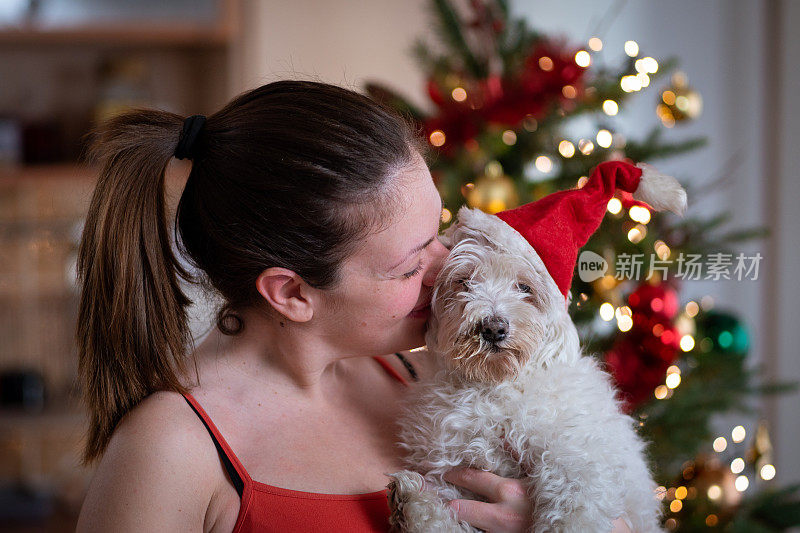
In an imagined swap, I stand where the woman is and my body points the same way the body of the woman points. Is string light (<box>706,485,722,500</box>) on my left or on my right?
on my left

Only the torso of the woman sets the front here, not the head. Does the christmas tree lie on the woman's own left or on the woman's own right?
on the woman's own left

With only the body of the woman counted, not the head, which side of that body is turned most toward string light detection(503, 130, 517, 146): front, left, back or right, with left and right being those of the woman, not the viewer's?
left

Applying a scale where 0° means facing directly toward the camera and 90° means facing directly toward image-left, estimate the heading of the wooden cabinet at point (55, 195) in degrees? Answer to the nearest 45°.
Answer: approximately 0°

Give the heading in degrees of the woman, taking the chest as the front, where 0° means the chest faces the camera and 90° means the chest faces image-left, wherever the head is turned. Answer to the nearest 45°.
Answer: approximately 315°

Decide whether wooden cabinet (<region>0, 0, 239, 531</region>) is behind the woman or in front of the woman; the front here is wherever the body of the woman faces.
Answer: behind

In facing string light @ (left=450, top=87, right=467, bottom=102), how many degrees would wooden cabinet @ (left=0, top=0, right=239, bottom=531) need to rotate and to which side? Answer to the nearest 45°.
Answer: approximately 45° to its left
